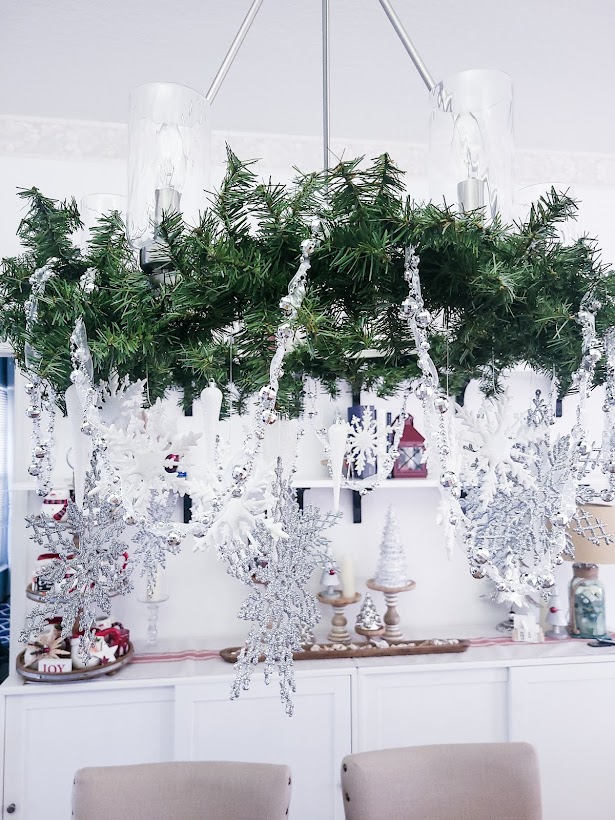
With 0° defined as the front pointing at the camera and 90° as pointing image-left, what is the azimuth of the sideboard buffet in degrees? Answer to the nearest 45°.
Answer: approximately 0°
